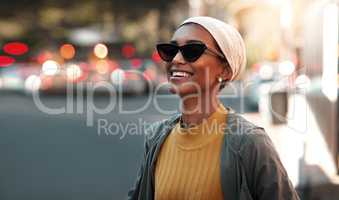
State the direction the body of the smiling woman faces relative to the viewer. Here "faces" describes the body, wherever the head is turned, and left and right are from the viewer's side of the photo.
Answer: facing the viewer and to the left of the viewer

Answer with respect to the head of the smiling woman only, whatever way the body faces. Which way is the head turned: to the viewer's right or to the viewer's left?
to the viewer's left

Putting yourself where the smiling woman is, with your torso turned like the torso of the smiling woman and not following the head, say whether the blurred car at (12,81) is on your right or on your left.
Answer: on your right
